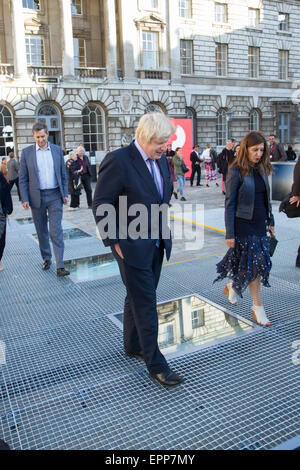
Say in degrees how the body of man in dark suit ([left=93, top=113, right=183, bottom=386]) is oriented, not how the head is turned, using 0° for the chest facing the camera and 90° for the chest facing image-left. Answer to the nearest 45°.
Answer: approximately 315°

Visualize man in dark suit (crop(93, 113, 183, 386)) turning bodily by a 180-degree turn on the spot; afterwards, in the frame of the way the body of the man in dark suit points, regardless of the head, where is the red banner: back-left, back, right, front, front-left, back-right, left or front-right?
front-right

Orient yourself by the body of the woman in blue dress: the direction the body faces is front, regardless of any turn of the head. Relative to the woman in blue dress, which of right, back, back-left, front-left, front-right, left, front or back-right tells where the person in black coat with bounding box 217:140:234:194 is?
back-left

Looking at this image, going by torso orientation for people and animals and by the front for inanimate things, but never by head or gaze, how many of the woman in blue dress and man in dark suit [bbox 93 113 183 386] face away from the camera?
0

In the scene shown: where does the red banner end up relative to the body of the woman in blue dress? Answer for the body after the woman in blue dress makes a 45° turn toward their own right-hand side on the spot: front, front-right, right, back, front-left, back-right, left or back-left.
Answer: back

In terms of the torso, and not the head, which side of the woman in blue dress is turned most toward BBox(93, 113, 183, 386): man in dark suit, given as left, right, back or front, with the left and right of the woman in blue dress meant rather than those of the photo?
right

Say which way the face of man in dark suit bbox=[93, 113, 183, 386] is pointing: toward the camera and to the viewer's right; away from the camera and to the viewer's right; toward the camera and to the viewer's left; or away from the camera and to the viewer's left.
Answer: toward the camera and to the viewer's right

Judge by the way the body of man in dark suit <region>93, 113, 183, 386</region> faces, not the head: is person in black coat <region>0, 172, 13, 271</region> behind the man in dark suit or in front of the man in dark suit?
behind

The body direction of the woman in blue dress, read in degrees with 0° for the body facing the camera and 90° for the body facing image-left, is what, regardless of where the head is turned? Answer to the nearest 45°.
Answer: approximately 315°
